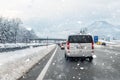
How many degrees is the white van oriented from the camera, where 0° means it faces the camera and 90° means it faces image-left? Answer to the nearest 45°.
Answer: approximately 180°
